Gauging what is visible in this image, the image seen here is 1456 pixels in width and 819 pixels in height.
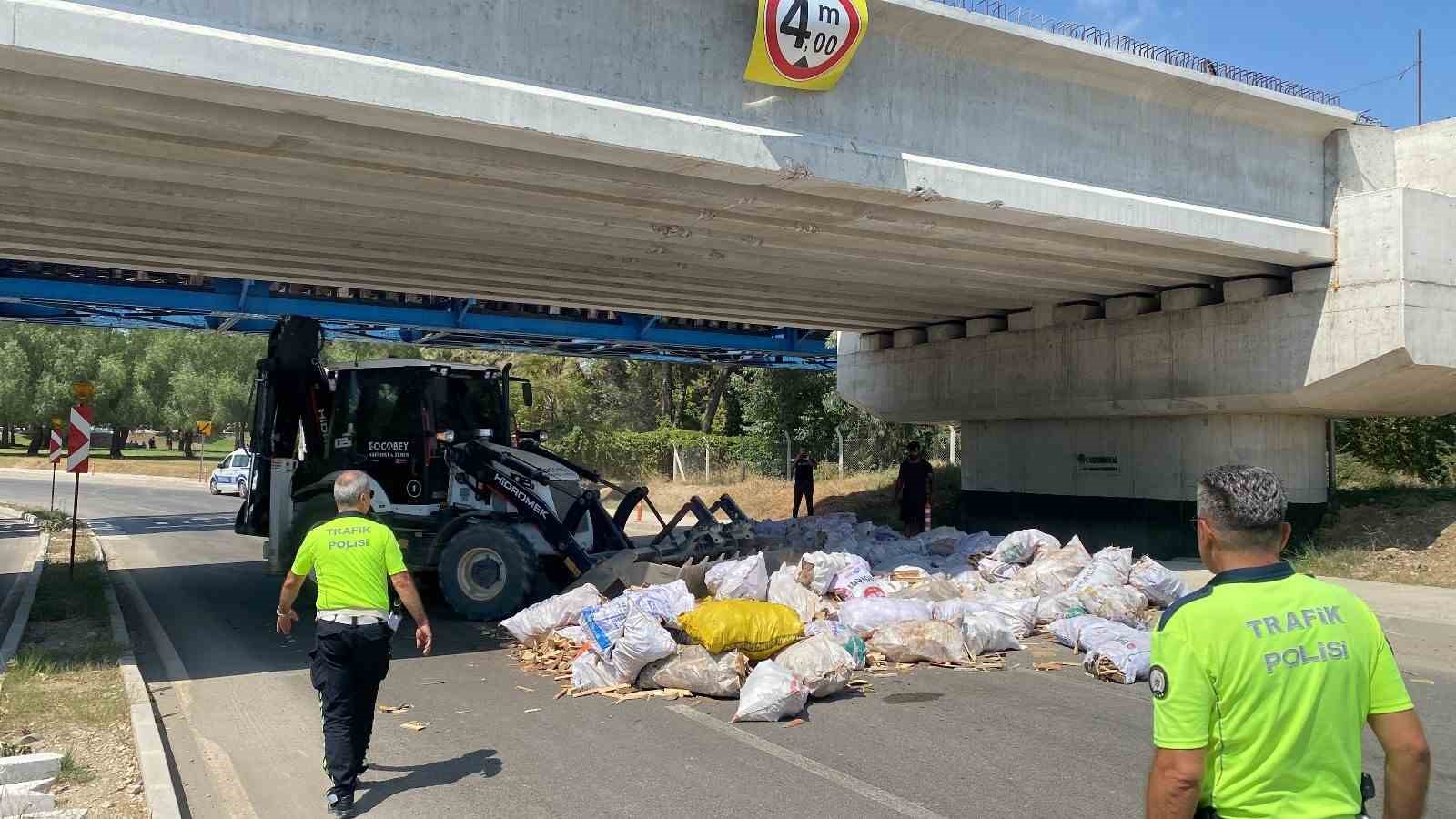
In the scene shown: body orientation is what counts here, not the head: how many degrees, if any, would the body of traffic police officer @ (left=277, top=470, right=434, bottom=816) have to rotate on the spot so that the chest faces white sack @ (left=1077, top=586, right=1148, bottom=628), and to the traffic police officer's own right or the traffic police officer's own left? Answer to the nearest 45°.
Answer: approximately 90° to the traffic police officer's own right

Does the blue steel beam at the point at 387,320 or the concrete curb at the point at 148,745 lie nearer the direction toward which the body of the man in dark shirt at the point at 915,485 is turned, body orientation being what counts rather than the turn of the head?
the concrete curb

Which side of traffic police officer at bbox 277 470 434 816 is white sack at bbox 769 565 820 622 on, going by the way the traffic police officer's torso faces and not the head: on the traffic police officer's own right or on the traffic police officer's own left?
on the traffic police officer's own right

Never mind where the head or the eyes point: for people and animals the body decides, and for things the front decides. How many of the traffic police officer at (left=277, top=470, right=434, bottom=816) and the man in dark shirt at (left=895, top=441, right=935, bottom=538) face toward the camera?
1

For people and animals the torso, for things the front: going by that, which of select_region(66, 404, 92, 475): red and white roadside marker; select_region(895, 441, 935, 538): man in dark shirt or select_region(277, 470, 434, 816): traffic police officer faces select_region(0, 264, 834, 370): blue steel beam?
the traffic police officer

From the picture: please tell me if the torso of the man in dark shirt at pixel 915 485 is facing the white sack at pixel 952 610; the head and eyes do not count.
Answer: yes

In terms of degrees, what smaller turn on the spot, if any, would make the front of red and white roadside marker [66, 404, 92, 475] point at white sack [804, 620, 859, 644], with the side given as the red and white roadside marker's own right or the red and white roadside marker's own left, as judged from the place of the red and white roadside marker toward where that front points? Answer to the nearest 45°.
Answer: approximately 45° to the red and white roadside marker's own left

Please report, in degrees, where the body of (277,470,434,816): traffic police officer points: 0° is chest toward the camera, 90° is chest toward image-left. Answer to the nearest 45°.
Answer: approximately 180°

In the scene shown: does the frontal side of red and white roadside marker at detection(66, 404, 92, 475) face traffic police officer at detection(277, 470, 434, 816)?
yes

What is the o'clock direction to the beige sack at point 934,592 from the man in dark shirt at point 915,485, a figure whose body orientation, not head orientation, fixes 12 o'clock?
The beige sack is roughly at 12 o'clock from the man in dark shirt.
